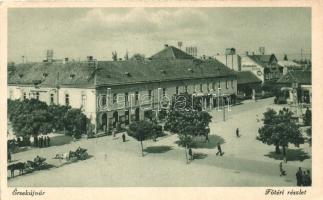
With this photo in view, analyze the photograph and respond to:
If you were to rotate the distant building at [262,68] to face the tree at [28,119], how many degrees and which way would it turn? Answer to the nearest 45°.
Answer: approximately 45° to its right

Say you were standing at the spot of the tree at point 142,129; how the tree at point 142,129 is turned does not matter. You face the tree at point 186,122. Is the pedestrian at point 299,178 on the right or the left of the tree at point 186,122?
right

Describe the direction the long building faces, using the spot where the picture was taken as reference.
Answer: facing the viewer and to the right of the viewer

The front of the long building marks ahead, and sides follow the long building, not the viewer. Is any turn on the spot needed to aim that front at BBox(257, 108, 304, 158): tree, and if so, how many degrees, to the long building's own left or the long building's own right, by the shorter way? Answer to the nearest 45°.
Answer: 0° — it already faces it

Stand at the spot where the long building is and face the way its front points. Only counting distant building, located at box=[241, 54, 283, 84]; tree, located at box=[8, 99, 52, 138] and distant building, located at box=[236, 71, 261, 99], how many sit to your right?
1

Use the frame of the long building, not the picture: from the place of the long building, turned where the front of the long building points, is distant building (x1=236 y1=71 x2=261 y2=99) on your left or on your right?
on your left
